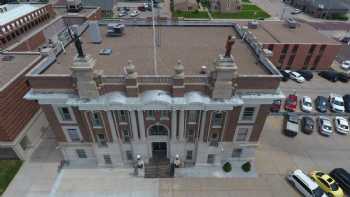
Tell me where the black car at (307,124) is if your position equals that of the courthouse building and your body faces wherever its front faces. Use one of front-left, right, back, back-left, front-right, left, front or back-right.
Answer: left

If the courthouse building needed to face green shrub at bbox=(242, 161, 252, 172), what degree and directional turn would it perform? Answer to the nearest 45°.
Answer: approximately 90° to its left

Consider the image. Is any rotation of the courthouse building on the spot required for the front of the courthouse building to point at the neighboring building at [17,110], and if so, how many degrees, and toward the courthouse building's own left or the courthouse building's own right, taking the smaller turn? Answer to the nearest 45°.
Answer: approximately 90° to the courthouse building's own right

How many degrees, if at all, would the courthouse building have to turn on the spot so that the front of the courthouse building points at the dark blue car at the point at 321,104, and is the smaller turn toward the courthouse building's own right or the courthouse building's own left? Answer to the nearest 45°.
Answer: approximately 90° to the courthouse building's own left

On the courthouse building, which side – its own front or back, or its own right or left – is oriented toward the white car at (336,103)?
left

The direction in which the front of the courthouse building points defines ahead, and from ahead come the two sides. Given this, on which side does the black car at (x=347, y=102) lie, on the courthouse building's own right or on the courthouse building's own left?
on the courthouse building's own left

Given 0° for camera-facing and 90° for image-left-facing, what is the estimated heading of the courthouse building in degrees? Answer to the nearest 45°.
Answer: approximately 0°

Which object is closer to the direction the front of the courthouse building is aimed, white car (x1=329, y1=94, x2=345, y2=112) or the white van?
the white van

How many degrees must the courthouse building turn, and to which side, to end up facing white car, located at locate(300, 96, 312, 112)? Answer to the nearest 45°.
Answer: approximately 90° to its left

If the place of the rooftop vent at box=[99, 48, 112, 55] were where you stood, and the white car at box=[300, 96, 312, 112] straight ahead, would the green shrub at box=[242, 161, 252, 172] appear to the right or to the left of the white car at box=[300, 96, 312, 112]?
right
